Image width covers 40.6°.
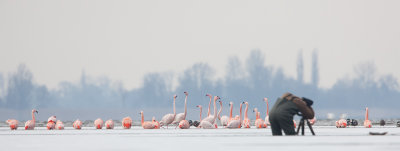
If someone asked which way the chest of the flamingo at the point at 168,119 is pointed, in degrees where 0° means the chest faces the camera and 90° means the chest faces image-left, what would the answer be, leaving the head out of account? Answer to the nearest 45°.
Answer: approximately 270°

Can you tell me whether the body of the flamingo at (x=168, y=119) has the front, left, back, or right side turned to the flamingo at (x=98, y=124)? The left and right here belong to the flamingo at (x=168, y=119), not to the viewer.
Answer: back

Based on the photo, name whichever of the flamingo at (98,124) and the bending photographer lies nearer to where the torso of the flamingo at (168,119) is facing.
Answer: the bending photographer

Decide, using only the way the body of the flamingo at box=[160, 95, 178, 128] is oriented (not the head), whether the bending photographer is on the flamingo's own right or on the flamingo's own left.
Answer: on the flamingo's own right
